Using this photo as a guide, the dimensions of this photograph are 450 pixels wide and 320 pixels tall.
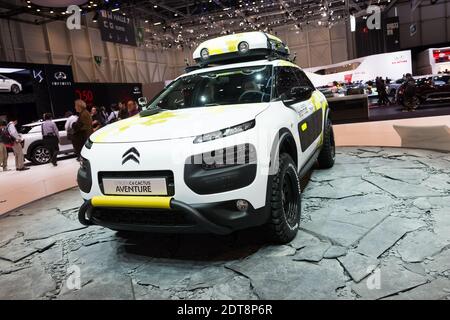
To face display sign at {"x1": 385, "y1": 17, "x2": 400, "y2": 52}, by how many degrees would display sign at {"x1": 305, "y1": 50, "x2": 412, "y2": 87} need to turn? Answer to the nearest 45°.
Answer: approximately 180°

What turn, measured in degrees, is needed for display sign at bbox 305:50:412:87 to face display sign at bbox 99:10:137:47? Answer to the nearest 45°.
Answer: approximately 45° to its right

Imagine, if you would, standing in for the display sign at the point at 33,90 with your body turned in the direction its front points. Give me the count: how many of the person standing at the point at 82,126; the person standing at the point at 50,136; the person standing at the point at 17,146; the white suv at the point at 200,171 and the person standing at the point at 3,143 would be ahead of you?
5

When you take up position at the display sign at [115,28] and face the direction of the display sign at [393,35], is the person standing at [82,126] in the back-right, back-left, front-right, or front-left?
back-right

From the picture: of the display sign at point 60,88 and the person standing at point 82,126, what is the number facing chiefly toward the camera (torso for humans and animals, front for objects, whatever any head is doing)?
1

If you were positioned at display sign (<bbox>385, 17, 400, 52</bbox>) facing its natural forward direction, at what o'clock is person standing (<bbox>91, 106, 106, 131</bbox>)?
The person standing is roughly at 1 o'clock from the display sign.

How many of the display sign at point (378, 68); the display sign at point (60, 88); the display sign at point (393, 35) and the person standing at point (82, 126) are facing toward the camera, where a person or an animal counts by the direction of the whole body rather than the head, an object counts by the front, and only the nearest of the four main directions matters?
3

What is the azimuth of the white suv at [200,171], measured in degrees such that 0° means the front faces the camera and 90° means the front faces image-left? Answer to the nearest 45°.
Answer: approximately 45°
